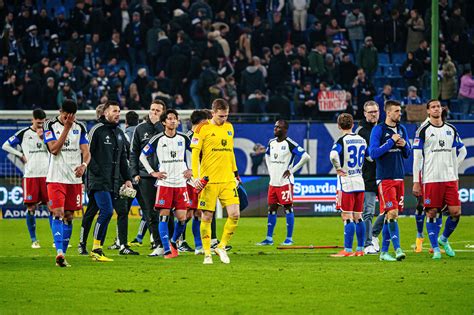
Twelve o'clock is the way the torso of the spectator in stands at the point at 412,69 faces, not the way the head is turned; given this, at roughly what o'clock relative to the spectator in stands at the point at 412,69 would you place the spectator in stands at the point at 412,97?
the spectator in stands at the point at 412,97 is roughly at 12 o'clock from the spectator in stands at the point at 412,69.

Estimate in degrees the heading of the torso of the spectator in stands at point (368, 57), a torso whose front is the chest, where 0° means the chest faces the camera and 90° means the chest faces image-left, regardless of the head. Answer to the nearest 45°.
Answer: approximately 0°

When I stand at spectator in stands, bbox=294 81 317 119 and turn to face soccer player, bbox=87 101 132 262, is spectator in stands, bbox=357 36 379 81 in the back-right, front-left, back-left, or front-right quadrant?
back-left

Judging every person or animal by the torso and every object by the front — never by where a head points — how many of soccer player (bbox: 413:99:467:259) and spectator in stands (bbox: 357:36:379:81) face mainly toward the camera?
2

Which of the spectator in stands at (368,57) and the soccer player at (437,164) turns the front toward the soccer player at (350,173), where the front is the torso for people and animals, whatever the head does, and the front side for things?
the spectator in stands

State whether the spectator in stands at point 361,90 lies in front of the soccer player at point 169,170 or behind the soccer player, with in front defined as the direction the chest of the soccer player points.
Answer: behind

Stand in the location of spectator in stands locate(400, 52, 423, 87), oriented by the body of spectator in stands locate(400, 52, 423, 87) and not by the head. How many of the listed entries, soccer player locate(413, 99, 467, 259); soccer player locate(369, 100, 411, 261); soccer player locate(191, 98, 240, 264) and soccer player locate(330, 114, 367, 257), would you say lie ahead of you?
4

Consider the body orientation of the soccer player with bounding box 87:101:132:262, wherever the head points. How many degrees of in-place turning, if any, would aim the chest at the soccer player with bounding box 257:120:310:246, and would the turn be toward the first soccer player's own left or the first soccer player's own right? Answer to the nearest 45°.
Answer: approximately 90° to the first soccer player's own left

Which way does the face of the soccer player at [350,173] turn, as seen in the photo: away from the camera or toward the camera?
away from the camera

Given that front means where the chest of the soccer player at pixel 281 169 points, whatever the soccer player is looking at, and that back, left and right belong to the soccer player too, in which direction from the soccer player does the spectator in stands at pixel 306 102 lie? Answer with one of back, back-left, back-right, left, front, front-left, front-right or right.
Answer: back-right

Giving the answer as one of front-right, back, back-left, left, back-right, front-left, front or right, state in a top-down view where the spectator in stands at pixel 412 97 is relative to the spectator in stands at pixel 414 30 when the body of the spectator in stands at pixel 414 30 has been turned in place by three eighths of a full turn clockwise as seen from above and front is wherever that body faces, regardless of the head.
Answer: back

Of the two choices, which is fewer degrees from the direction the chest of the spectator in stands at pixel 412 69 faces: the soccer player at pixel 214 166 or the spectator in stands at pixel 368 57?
the soccer player

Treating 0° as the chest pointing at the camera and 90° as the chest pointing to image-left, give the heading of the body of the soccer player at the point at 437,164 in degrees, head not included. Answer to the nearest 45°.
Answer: approximately 0°
